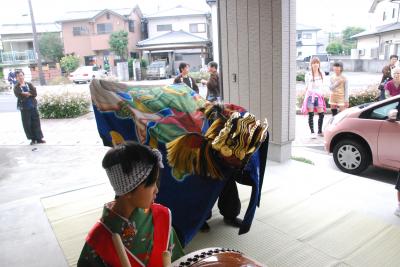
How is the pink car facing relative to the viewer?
to the viewer's left

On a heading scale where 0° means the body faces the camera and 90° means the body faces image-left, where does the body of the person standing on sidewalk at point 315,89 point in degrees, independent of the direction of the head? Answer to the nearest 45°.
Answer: approximately 0°

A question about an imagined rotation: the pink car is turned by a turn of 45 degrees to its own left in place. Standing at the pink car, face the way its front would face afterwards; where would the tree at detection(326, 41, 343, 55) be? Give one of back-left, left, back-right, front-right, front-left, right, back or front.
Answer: back-right

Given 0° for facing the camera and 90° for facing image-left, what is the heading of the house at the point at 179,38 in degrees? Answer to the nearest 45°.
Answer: approximately 0°

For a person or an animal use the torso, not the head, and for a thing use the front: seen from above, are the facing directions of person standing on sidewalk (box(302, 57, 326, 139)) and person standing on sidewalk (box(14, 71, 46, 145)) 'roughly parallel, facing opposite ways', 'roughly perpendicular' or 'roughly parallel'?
roughly perpendicular

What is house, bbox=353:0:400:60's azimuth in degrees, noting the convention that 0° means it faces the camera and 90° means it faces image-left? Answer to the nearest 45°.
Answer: approximately 45°
